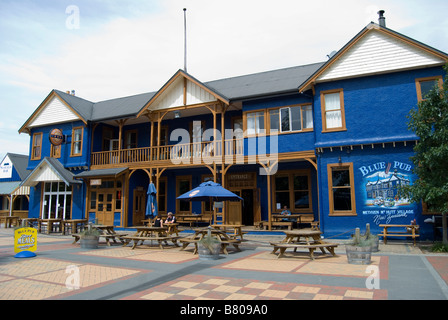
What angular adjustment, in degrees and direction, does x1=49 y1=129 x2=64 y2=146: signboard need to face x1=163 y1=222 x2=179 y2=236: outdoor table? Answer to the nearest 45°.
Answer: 0° — it already faces it

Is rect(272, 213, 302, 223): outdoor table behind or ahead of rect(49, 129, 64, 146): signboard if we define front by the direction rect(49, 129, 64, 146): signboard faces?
ahead

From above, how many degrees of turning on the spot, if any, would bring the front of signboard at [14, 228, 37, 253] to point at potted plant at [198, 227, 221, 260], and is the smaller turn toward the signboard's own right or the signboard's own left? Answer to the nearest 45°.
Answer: approximately 45° to the signboard's own left

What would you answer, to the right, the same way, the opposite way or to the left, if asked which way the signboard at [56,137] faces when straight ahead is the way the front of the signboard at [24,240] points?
the same way

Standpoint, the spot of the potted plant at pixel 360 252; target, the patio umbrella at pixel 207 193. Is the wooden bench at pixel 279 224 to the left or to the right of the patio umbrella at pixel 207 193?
right

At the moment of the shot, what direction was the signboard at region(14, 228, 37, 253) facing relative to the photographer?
facing the viewer

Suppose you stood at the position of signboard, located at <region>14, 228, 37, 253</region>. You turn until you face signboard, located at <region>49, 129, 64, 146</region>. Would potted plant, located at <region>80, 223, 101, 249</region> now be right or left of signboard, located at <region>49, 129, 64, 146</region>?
right

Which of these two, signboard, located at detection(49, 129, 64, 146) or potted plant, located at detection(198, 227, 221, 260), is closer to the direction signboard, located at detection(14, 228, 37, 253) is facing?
the potted plant

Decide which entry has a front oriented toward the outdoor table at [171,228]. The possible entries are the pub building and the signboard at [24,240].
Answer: the pub building

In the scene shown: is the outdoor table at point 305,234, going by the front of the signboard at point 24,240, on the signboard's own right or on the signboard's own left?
on the signboard's own left

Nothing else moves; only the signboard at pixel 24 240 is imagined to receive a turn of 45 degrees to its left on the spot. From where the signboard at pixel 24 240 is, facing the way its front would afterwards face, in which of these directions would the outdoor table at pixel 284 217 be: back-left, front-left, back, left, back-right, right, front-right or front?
front-left

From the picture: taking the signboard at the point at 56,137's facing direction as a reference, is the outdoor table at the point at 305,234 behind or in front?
in front

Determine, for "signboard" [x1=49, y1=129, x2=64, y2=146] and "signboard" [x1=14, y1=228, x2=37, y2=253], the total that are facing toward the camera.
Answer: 2

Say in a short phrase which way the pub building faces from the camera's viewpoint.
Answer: facing the viewer and to the left of the viewer

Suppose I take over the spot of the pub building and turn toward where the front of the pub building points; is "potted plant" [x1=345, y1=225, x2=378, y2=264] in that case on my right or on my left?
on my left

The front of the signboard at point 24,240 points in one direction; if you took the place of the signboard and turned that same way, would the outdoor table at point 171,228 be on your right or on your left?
on your left

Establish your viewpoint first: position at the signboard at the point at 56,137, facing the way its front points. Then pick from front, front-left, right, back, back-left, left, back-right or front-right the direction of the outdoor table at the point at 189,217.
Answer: front-left
